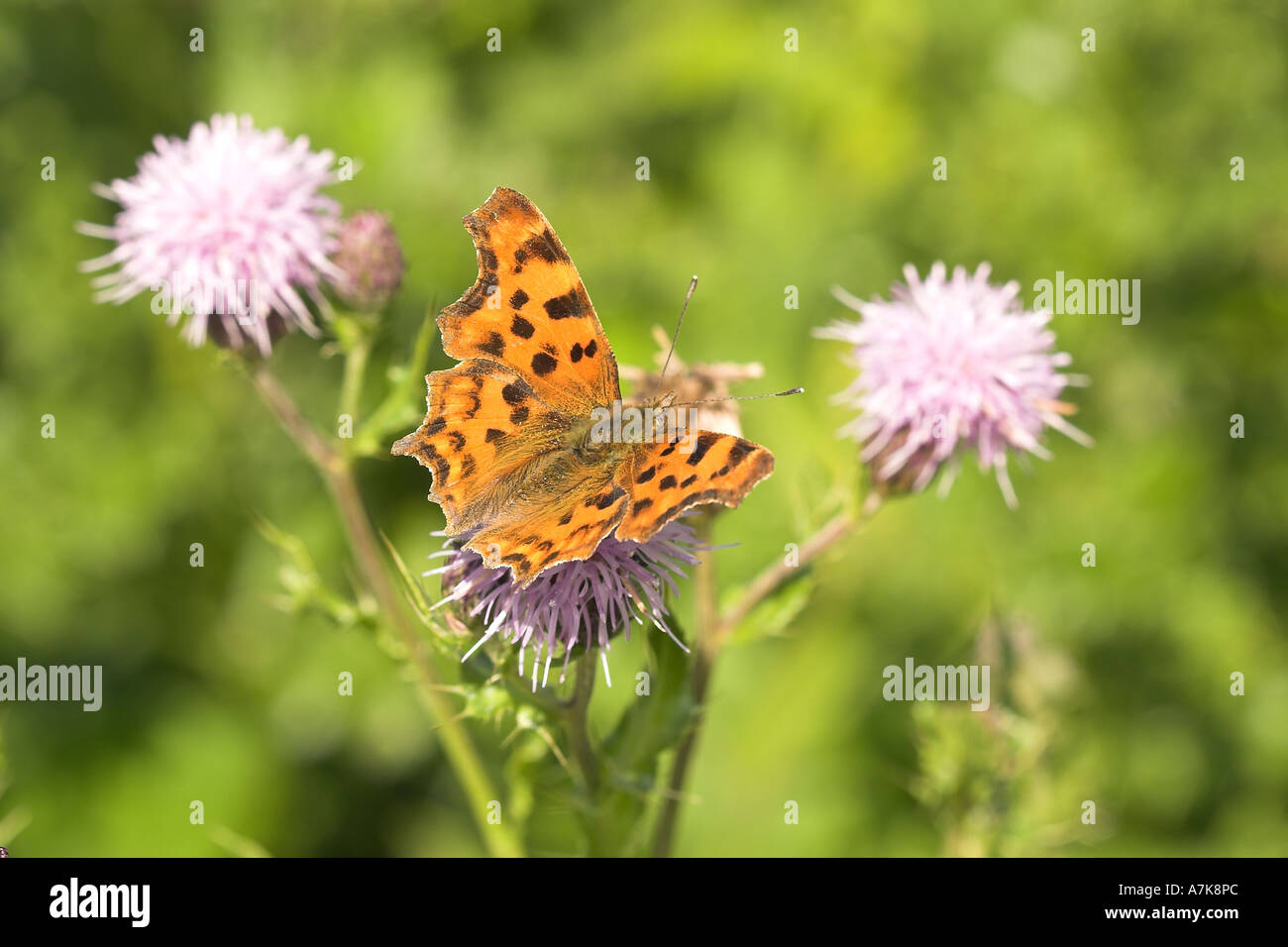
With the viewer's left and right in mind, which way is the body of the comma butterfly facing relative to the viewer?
facing away from the viewer and to the right of the viewer

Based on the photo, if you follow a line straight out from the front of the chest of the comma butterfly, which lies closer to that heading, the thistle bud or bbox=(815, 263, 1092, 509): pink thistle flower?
the pink thistle flower
